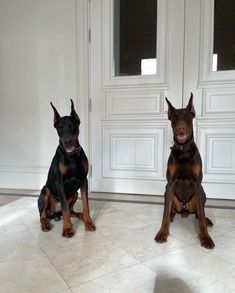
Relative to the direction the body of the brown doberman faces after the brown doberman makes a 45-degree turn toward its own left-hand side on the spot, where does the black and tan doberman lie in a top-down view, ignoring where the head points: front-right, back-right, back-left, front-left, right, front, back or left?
back-right

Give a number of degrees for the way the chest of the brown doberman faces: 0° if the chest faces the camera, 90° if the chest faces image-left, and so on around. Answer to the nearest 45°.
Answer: approximately 0°

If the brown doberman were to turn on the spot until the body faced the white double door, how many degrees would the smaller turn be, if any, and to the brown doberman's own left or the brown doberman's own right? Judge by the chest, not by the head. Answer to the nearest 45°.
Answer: approximately 180°
